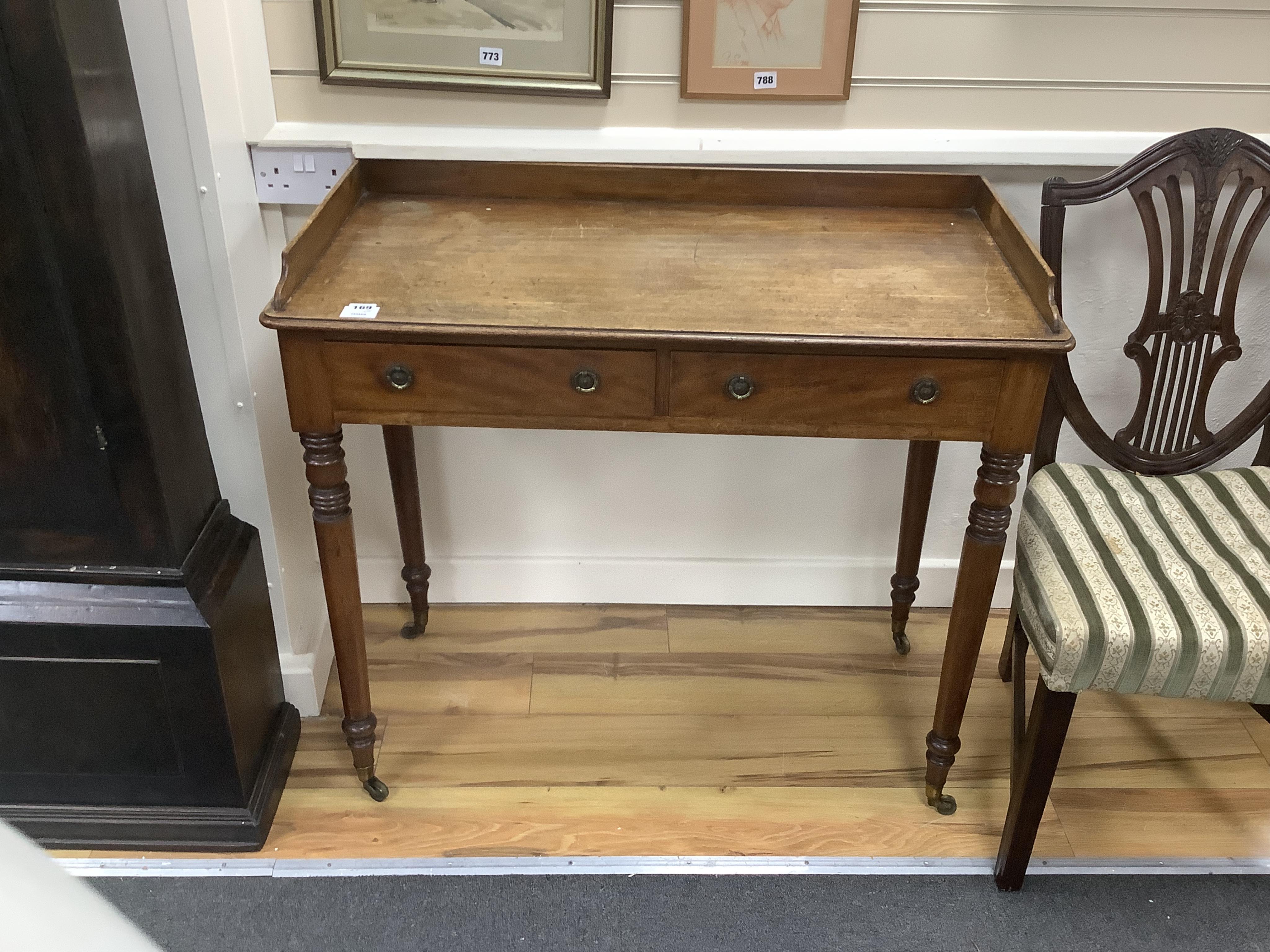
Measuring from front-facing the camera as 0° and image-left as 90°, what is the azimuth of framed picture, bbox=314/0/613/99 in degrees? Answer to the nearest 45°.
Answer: approximately 0°

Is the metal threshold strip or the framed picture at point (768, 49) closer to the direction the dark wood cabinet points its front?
the metal threshold strip

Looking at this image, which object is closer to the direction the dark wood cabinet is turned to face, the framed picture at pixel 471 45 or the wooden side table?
the wooden side table

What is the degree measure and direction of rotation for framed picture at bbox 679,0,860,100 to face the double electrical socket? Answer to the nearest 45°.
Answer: approximately 90° to its right

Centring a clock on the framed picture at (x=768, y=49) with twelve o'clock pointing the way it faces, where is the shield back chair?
The shield back chair is roughly at 10 o'clock from the framed picture.

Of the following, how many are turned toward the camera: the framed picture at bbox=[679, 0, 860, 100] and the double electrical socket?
2
